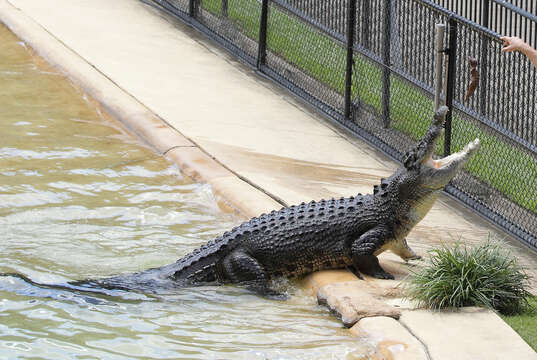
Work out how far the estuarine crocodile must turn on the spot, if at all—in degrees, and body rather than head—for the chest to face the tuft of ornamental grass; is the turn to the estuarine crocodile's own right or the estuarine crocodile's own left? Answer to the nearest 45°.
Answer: approximately 45° to the estuarine crocodile's own right

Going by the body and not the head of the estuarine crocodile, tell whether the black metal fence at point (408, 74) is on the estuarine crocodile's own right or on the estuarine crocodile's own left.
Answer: on the estuarine crocodile's own left

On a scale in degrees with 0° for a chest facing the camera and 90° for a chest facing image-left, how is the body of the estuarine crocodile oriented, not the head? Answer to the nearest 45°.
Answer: approximately 270°
